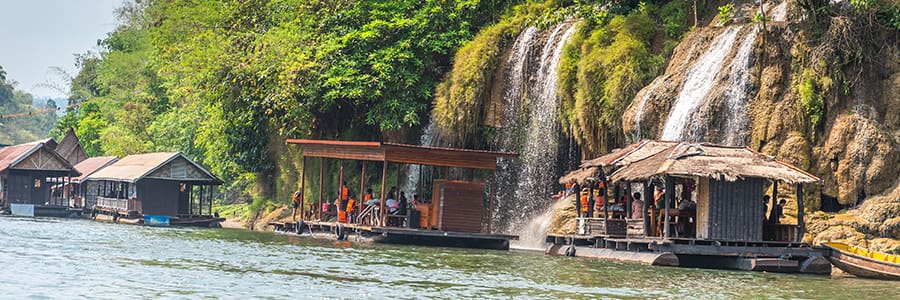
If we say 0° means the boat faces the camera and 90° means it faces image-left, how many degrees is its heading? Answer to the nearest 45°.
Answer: approximately 90°

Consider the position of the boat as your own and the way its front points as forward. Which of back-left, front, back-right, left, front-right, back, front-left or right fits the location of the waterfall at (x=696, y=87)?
front-right

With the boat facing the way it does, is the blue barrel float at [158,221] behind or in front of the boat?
in front

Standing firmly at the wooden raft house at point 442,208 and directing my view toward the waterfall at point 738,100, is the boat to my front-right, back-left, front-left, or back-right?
front-right

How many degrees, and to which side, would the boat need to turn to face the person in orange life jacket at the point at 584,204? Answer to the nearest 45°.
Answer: approximately 45° to its right

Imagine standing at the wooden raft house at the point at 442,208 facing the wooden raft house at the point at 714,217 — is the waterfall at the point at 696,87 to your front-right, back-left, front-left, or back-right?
front-left

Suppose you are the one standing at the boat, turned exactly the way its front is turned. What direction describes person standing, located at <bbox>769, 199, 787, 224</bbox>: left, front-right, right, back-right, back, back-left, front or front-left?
front-right

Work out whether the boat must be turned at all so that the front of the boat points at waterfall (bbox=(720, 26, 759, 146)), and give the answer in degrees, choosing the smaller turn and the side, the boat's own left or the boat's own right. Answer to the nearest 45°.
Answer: approximately 45° to the boat's own right
